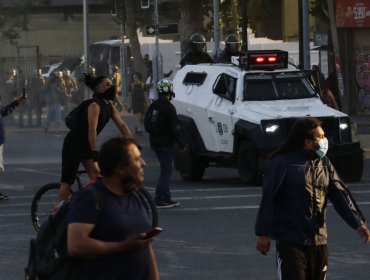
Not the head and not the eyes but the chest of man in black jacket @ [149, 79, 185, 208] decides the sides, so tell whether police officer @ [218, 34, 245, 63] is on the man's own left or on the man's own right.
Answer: on the man's own left

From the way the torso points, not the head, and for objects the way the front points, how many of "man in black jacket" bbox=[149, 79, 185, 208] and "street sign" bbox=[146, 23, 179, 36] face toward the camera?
1

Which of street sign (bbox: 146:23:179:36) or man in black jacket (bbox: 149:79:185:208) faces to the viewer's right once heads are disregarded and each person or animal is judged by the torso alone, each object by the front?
the man in black jacket

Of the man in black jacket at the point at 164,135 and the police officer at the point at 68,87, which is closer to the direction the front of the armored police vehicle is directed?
the man in black jacket

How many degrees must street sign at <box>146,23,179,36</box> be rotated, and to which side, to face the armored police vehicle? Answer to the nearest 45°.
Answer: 0° — it already faces it

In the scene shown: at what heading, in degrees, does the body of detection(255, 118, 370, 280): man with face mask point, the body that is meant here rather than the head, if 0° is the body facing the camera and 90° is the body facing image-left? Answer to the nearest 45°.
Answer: approximately 315°

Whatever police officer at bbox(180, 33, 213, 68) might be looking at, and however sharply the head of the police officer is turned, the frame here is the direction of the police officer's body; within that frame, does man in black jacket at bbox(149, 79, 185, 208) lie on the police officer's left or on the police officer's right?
on the police officer's right

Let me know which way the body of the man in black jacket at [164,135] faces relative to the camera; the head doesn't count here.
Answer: to the viewer's right
